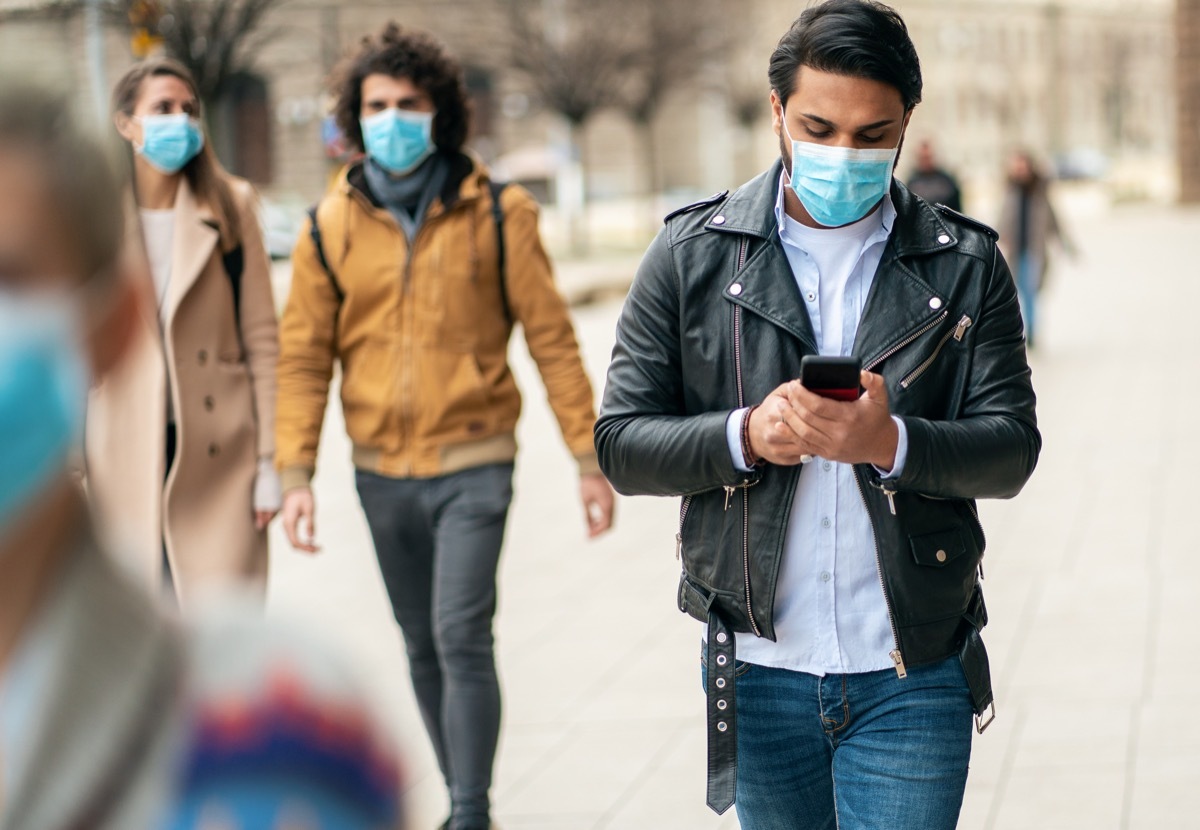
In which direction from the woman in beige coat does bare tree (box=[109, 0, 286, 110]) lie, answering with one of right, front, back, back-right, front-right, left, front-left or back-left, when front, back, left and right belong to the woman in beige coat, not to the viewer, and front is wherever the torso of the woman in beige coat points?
back-right

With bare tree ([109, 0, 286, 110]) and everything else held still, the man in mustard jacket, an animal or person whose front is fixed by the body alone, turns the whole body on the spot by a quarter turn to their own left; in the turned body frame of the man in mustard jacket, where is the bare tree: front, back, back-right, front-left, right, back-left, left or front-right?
left

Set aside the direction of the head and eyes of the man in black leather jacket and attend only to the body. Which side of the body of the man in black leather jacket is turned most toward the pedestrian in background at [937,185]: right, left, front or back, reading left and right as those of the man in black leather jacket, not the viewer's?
back

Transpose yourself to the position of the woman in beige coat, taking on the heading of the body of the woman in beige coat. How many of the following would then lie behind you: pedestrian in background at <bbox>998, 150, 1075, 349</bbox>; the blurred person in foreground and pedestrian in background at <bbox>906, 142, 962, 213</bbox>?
2

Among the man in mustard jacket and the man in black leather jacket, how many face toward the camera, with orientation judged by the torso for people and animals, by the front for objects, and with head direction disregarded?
2

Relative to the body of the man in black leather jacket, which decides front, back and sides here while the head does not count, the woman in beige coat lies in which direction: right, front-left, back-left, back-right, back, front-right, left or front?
back-right

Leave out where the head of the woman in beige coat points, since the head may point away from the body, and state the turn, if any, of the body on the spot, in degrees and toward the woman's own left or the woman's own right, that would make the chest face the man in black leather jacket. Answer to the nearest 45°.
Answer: approximately 90° to the woman's own left

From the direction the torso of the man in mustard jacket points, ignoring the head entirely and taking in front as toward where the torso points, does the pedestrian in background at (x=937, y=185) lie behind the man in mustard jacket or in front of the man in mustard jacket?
behind
